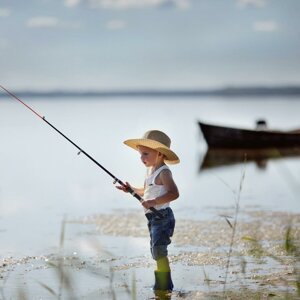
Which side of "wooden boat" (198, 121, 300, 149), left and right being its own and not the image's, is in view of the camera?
left

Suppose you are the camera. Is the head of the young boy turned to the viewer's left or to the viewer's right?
to the viewer's left

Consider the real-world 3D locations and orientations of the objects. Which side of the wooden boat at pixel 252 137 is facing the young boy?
left
